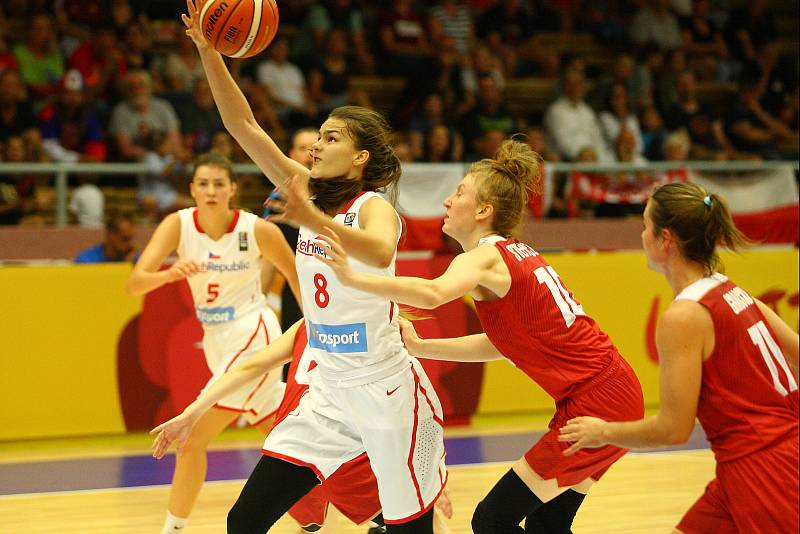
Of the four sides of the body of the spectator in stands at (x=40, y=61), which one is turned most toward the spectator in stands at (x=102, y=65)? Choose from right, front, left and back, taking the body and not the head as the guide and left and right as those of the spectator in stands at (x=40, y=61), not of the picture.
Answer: left

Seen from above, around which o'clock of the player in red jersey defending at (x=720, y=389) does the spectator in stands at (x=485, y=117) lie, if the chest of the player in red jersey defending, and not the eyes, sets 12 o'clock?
The spectator in stands is roughly at 1 o'clock from the player in red jersey defending.

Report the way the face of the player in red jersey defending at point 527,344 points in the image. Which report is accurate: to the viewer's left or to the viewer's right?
to the viewer's left

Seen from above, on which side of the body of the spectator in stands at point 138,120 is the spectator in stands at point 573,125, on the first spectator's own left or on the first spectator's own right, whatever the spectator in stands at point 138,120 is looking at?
on the first spectator's own left

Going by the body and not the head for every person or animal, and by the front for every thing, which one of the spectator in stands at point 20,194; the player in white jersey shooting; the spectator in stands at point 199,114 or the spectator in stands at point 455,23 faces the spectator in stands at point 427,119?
the spectator in stands at point 455,23

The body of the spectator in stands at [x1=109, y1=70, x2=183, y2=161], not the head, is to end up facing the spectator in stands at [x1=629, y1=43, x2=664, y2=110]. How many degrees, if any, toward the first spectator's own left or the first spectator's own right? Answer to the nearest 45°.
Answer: approximately 90° to the first spectator's own left

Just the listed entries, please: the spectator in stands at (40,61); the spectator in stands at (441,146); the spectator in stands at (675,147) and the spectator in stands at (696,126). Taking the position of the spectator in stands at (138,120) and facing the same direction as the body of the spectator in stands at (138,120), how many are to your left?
3

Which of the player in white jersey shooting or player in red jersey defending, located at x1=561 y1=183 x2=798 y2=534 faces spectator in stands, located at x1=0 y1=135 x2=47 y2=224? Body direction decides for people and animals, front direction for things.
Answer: the player in red jersey defending

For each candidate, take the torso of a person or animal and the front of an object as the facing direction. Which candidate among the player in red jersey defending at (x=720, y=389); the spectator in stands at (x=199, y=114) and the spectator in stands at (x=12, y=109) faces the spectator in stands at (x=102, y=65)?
the player in red jersey defending

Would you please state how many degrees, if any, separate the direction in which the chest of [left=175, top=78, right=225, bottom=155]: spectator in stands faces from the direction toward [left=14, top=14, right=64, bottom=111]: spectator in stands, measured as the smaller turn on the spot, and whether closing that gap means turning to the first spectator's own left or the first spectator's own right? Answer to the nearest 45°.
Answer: approximately 90° to the first spectator's own right
